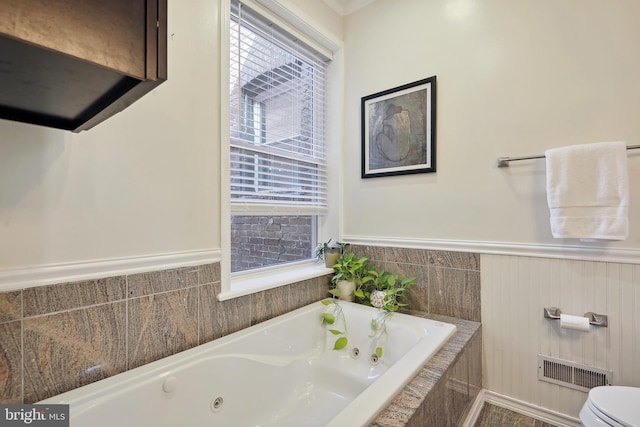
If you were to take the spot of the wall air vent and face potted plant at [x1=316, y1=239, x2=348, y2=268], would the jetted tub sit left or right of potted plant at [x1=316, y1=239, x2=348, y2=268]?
left

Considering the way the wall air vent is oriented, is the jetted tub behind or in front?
in front

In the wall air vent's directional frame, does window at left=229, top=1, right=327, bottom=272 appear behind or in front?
in front

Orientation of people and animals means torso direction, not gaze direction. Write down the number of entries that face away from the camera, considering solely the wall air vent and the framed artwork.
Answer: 0

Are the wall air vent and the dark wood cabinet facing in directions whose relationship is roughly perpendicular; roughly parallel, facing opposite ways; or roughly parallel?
roughly perpendicular

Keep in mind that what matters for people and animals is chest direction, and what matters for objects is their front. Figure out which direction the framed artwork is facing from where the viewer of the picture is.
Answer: facing the viewer and to the left of the viewer

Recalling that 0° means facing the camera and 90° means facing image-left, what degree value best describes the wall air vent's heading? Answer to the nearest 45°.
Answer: approximately 45°

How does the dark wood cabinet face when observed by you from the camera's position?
facing away from the viewer and to the right of the viewer

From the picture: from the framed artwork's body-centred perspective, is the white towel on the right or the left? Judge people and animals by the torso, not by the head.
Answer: on its left
